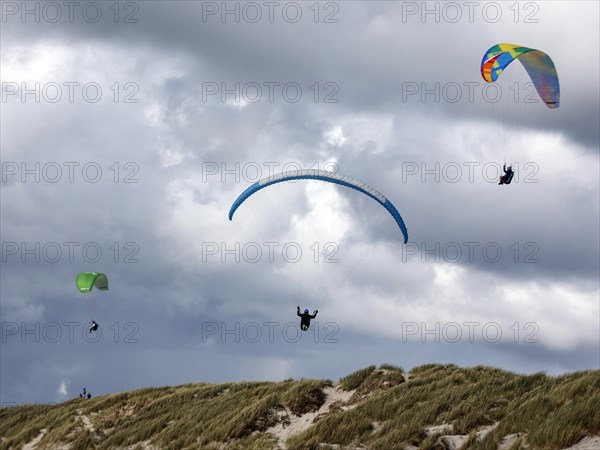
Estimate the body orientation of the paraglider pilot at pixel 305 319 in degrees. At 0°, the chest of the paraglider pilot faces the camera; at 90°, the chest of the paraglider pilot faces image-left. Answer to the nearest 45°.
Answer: approximately 0°

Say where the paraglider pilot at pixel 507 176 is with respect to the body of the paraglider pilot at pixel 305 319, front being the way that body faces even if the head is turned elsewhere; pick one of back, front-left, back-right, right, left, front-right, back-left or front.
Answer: left
